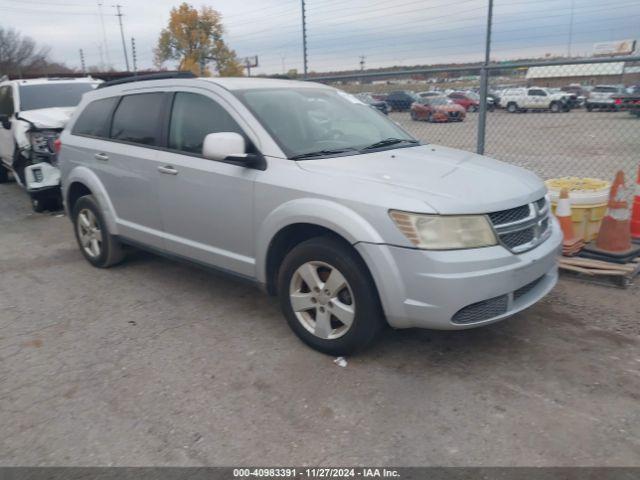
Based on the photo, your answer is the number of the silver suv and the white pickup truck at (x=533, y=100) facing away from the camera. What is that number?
0

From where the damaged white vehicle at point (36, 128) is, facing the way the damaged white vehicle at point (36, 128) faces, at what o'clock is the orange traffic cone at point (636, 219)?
The orange traffic cone is roughly at 12 o'clock from the damaged white vehicle.

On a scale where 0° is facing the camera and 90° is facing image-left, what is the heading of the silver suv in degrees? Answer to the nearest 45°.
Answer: approximately 315°

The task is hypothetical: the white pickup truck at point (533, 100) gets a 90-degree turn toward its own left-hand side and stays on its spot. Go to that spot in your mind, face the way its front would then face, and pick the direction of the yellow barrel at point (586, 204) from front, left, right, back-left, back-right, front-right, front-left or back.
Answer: back

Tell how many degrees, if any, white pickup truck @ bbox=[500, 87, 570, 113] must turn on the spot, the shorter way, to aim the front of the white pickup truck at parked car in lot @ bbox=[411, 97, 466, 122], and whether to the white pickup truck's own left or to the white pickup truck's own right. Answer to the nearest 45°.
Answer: approximately 135° to the white pickup truck's own right

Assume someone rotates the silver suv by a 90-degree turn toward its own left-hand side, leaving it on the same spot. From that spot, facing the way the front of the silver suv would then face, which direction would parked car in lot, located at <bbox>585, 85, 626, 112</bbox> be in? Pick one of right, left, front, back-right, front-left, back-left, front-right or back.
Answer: front

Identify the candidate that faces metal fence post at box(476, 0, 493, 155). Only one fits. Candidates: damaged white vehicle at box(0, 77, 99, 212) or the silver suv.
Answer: the damaged white vehicle

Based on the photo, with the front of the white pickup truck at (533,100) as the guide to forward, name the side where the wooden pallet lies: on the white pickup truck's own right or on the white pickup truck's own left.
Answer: on the white pickup truck's own right

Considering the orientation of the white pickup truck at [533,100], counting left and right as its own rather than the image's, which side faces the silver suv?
right

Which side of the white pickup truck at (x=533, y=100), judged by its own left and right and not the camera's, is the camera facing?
right
